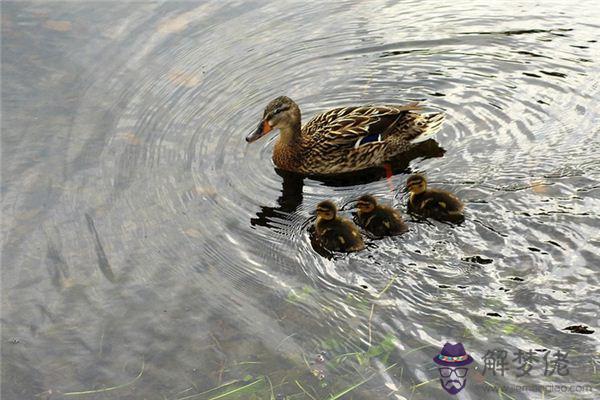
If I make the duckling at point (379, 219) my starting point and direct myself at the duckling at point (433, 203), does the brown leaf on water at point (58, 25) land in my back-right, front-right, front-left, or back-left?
back-left

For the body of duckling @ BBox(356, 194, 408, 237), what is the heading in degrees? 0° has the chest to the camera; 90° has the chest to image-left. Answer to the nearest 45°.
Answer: approximately 90°

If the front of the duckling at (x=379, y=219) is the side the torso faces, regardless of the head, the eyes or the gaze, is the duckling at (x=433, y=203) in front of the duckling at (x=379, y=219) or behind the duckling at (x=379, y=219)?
behind

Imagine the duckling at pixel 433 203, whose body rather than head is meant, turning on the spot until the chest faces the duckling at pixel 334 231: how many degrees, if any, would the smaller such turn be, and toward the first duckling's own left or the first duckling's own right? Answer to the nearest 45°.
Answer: approximately 45° to the first duckling's own left

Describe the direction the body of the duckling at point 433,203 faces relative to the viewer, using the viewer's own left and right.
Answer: facing to the left of the viewer
